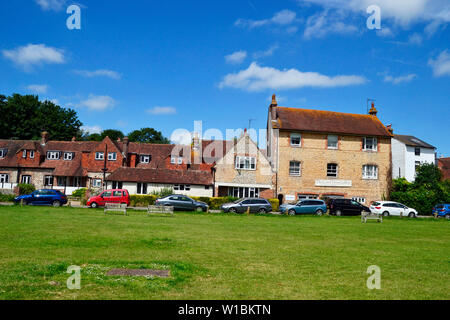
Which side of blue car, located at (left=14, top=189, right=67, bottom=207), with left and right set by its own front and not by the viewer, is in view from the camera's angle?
left

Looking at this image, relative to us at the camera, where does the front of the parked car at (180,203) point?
facing to the right of the viewer
